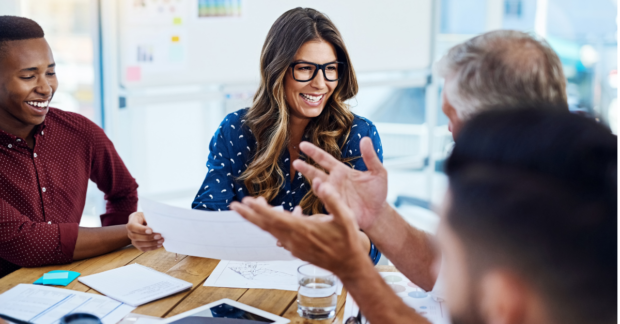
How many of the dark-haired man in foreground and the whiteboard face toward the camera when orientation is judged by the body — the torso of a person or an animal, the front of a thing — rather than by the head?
1

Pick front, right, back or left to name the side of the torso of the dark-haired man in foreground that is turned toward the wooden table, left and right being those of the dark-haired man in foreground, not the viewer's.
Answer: front

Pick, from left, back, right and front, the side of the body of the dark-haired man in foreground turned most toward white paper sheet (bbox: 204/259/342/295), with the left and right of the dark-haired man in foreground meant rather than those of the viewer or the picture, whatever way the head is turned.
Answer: front

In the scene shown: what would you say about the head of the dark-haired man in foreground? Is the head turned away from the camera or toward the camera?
away from the camera

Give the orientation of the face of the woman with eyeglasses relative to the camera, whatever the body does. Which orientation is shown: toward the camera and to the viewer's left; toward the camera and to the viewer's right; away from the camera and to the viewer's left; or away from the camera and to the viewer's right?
toward the camera and to the viewer's right

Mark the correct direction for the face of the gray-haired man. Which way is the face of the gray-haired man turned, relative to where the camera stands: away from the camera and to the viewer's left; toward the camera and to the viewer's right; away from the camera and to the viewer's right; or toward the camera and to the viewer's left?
away from the camera and to the viewer's left

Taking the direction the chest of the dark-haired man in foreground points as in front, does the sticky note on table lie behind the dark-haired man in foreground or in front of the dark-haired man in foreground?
in front

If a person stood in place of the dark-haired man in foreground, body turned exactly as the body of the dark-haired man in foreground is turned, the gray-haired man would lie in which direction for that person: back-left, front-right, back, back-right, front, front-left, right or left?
front-right

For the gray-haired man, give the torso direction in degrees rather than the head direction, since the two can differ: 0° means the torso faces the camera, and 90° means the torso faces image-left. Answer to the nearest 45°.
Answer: approximately 135°

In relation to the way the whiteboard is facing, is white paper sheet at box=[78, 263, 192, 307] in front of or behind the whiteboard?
in front

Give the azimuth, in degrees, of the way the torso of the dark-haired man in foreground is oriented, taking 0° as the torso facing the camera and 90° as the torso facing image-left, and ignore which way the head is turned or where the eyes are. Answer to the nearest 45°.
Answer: approximately 135°
